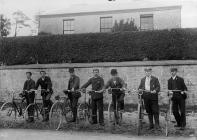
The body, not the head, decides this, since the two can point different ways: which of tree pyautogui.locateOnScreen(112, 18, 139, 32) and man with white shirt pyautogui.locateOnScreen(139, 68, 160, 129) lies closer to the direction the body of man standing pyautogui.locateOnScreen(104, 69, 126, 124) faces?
the man with white shirt

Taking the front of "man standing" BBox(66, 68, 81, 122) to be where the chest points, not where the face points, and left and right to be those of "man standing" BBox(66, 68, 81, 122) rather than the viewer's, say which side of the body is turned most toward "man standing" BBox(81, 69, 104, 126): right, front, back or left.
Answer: left

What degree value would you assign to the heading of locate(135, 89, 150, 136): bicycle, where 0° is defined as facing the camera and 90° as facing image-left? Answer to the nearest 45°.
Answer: approximately 0°

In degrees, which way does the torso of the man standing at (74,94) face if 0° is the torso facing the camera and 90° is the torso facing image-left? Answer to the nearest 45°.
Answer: approximately 45°

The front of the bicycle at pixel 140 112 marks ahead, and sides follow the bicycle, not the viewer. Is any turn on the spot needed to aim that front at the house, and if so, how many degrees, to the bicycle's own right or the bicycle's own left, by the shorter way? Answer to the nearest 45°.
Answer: approximately 180°

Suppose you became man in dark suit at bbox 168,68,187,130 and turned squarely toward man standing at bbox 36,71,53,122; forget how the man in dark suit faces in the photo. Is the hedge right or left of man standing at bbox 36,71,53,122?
right

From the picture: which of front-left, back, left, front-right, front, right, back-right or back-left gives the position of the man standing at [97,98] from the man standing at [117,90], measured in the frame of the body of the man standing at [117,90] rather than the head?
right

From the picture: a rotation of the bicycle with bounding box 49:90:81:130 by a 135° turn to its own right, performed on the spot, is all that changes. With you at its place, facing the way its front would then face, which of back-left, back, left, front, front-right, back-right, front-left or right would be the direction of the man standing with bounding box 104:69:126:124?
right
